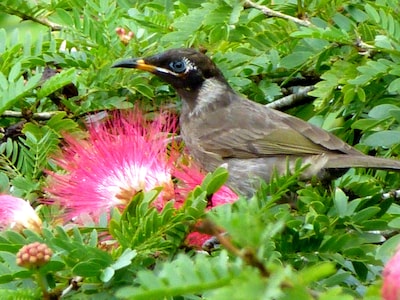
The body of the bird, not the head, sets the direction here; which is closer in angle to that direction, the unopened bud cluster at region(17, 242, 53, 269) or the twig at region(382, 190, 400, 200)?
the unopened bud cluster

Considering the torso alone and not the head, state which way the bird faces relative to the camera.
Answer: to the viewer's left

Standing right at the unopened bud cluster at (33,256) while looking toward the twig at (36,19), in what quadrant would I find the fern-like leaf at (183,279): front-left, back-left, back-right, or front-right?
back-right

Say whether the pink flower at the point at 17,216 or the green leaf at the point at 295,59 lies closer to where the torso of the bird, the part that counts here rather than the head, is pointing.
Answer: the pink flower

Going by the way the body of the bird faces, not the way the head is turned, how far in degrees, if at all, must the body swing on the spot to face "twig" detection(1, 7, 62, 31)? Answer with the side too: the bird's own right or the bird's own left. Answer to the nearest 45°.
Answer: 0° — it already faces it

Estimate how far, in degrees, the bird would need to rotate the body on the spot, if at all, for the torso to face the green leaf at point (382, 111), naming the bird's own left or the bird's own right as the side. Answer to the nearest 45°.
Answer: approximately 135° to the bird's own left

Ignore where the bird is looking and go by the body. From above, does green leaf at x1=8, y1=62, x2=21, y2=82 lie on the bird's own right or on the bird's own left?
on the bird's own right

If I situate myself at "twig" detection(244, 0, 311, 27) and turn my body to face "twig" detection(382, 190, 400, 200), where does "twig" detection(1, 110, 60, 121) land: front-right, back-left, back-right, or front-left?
back-right
